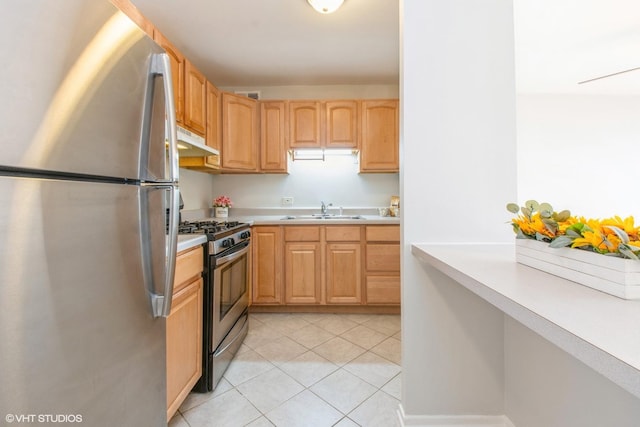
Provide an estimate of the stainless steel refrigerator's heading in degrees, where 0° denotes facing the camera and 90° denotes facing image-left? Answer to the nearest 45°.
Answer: approximately 315°

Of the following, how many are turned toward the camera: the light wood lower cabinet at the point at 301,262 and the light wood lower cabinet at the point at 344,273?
2

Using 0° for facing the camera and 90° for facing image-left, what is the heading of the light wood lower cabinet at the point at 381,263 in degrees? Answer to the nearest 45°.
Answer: approximately 0°

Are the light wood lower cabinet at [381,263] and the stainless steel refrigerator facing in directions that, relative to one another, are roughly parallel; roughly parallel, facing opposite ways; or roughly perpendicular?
roughly perpendicular

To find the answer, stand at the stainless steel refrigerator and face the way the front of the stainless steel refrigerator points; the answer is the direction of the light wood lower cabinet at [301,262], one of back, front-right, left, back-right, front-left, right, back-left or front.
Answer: left

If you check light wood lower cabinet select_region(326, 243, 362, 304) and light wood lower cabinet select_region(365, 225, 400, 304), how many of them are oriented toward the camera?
2
